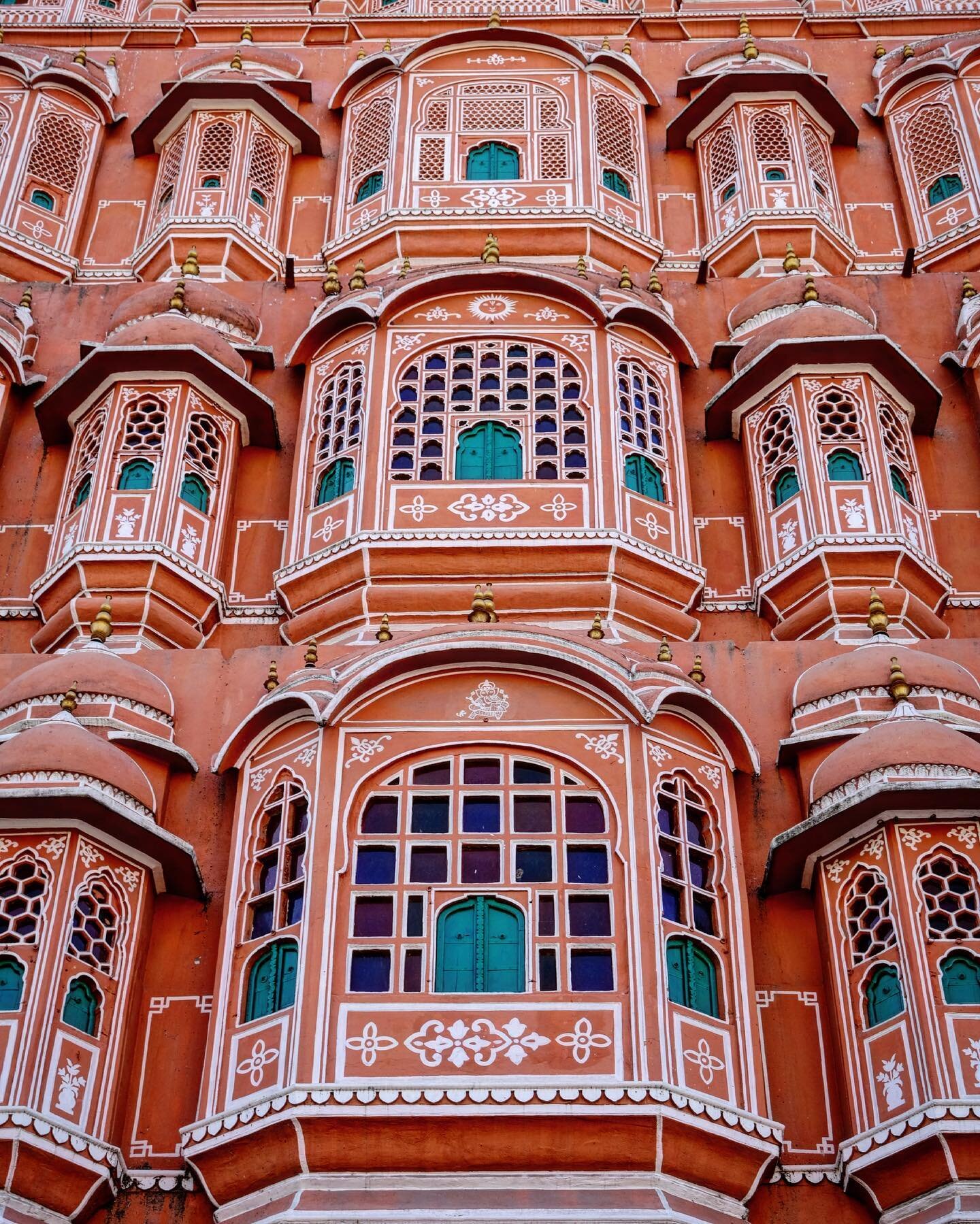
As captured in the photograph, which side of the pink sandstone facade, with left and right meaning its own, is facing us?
front
